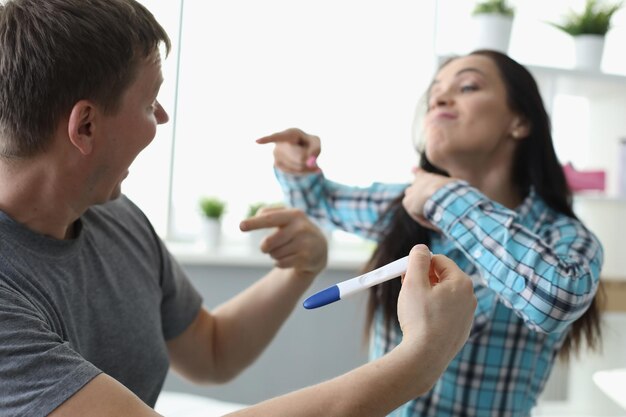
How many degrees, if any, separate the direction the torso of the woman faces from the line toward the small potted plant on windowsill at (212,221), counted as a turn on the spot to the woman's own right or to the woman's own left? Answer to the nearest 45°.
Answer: approximately 90° to the woman's own right

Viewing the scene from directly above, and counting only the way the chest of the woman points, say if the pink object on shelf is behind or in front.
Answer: behind

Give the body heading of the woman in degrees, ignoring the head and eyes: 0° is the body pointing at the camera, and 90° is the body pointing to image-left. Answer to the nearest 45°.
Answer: approximately 45°

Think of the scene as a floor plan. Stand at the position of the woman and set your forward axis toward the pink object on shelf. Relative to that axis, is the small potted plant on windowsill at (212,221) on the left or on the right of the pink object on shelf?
left

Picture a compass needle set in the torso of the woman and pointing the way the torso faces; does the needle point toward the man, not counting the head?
yes

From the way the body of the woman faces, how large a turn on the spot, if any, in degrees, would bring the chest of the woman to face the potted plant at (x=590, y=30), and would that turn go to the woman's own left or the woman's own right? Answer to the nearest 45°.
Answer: approximately 135° to the woman's own right

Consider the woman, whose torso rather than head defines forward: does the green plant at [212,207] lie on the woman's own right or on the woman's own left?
on the woman's own right

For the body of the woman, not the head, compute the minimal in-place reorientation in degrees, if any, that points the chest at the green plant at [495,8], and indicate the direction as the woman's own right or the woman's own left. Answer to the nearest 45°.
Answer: approximately 135° to the woman's own right
